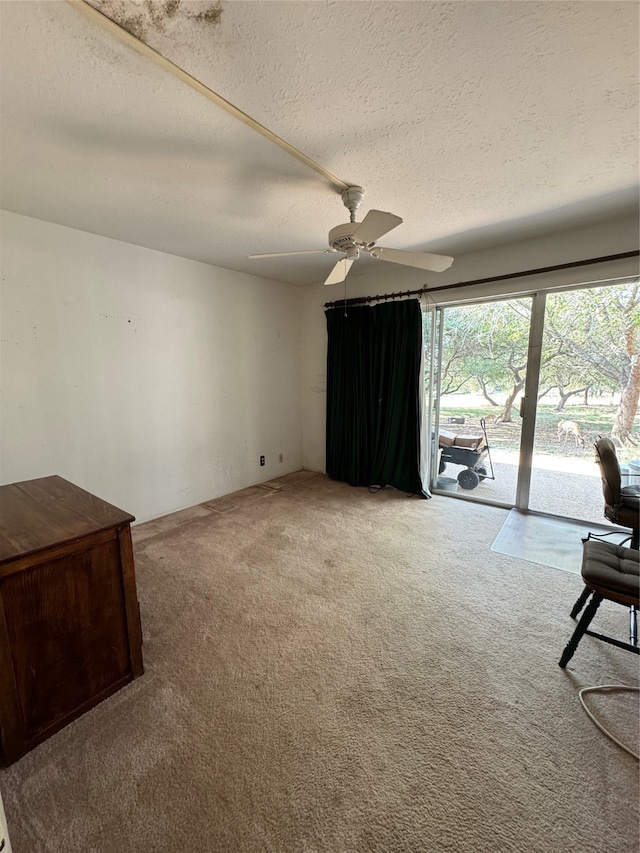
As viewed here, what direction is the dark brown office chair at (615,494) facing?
to the viewer's right

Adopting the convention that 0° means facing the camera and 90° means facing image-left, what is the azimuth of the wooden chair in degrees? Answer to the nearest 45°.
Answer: approximately 90°

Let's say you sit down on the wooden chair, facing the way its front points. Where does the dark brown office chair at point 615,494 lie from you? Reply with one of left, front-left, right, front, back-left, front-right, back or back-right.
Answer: right

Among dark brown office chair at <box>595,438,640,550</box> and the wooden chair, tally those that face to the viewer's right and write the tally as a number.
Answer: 1

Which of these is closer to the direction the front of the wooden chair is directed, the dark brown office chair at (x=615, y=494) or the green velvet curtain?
the green velvet curtain

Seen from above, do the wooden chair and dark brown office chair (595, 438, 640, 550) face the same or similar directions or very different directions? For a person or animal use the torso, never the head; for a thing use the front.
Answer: very different directions

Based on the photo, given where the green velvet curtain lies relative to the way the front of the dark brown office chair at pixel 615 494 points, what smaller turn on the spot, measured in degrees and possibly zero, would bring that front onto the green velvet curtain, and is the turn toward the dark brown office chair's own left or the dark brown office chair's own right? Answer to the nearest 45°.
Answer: approximately 180°

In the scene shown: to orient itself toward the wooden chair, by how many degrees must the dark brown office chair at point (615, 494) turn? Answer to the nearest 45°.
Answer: approximately 90° to its right

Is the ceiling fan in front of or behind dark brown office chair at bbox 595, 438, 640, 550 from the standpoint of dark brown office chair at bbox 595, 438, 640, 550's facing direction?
behind

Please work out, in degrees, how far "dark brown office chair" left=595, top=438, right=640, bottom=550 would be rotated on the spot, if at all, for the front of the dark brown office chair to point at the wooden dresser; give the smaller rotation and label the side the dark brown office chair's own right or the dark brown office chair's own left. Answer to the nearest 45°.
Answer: approximately 135° to the dark brown office chair's own right

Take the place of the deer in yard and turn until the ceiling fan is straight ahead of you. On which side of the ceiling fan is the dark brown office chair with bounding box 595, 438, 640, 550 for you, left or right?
left

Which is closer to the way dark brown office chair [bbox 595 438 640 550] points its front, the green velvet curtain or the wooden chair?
the wooden chair

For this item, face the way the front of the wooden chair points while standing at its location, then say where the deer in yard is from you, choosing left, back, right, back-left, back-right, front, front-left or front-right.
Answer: right
